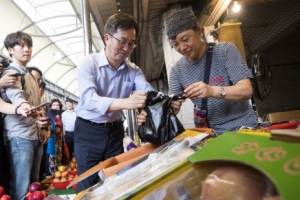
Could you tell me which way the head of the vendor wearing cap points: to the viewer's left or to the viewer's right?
to the viewer's left

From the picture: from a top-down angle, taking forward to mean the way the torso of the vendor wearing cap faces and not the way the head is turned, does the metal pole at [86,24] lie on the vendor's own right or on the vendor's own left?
on the vendor's own right

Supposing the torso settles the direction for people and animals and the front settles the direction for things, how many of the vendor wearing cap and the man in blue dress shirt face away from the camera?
0

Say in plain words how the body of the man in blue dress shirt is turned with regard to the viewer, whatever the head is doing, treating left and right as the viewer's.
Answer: facing the viewer and to the right of the viewer

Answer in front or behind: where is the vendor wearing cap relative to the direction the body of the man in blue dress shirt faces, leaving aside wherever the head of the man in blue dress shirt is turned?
in front
